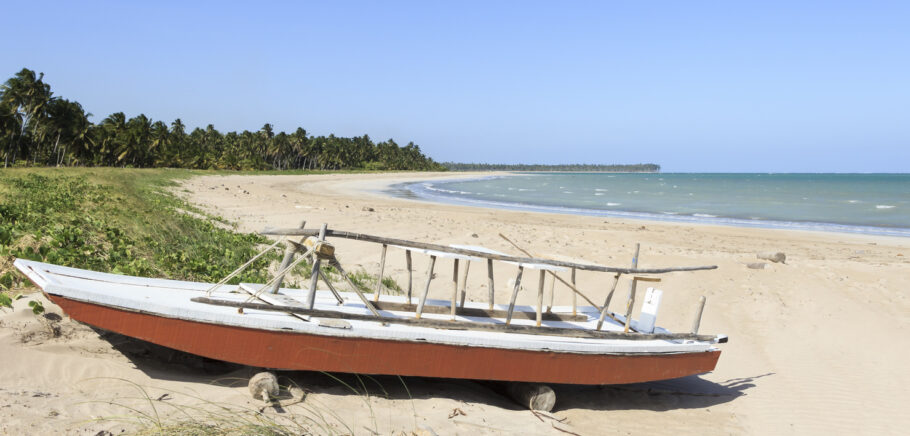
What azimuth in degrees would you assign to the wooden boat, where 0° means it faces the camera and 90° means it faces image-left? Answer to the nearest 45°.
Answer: approximately 90°

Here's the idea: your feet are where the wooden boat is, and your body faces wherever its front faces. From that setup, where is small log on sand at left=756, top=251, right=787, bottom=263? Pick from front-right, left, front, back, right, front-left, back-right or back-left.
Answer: back-right

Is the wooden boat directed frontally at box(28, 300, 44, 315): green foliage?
yes
